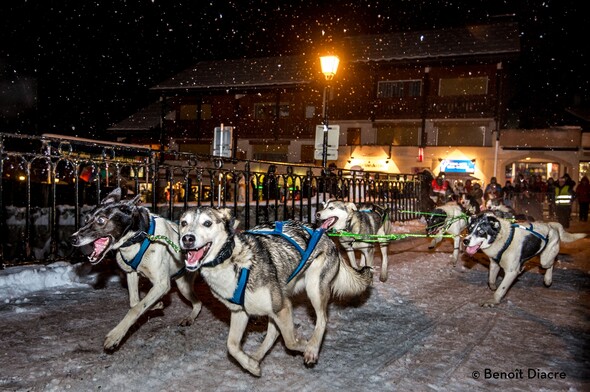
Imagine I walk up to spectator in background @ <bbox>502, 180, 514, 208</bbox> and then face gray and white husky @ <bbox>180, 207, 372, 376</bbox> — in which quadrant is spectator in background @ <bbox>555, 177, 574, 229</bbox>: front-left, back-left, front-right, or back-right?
front-left

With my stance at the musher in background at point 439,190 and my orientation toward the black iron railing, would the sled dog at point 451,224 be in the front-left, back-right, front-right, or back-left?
front-left

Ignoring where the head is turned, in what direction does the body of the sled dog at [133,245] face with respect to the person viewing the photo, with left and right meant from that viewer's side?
facing the viewer and to the left of the viewer

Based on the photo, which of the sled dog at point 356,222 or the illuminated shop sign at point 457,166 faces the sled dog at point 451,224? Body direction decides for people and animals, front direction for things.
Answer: the illuminated shop sign

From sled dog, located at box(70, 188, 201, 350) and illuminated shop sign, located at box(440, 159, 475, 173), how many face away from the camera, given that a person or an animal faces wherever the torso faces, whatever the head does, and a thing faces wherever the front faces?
0

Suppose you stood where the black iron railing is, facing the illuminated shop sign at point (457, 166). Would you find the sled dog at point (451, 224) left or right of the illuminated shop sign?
right

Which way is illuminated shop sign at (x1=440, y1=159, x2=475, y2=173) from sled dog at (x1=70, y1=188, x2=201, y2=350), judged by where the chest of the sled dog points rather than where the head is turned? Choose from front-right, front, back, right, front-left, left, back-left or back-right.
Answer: back

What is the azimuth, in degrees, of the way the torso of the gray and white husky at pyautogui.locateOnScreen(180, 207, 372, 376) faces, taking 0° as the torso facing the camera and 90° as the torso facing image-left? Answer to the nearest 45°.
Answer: approximately 45°

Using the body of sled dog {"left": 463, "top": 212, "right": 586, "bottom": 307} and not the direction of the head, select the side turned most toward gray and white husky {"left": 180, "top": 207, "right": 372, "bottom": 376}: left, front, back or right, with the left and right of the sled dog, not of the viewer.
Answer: front

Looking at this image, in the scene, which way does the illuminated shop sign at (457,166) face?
toward the camera

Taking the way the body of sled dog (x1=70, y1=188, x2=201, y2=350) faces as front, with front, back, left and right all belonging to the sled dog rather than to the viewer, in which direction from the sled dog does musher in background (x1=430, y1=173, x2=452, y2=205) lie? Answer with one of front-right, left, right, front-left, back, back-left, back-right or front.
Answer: back

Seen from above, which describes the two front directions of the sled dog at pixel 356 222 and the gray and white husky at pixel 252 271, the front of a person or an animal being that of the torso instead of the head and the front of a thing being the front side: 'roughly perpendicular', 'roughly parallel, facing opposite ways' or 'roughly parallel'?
roughly parallel

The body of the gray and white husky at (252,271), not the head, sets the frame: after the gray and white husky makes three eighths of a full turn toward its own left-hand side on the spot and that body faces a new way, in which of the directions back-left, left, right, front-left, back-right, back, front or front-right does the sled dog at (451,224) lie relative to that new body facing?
front-left

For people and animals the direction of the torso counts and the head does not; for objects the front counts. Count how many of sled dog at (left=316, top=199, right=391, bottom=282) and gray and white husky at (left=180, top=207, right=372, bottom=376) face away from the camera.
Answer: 0
